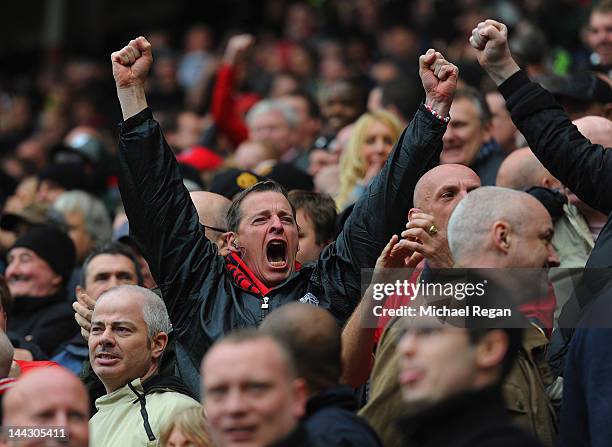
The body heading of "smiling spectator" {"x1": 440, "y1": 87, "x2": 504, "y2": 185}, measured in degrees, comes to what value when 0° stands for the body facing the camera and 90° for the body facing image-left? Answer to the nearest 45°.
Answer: approximately 45°

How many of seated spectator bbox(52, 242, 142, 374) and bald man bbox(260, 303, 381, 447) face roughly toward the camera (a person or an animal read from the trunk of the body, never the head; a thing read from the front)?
1

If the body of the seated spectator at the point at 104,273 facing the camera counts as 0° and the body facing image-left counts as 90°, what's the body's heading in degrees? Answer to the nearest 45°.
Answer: approximately 0°

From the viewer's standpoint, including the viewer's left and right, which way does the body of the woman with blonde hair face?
facing the viewer and to the right of the viewer

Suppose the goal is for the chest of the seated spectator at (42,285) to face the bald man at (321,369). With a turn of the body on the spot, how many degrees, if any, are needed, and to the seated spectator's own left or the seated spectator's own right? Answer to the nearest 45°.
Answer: approximately 45° to the seated spectator's own left

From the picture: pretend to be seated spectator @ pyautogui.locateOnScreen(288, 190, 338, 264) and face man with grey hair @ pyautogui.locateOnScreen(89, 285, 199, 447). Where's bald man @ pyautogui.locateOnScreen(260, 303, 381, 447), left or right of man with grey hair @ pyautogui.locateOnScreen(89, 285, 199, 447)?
left

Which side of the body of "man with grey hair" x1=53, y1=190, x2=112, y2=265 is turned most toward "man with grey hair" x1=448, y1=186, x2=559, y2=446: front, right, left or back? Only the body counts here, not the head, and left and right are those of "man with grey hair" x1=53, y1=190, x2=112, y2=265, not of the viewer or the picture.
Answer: left

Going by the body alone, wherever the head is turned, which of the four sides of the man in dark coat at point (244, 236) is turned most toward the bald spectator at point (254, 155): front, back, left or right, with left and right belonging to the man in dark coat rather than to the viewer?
back

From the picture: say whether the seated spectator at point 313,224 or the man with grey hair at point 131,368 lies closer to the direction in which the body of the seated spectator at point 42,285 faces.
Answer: the man with grey hair

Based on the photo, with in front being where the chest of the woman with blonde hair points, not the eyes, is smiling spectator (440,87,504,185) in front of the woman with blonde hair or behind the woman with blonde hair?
in front

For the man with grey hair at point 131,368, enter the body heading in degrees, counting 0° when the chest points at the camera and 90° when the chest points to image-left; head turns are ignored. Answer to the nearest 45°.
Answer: approximately 45°
